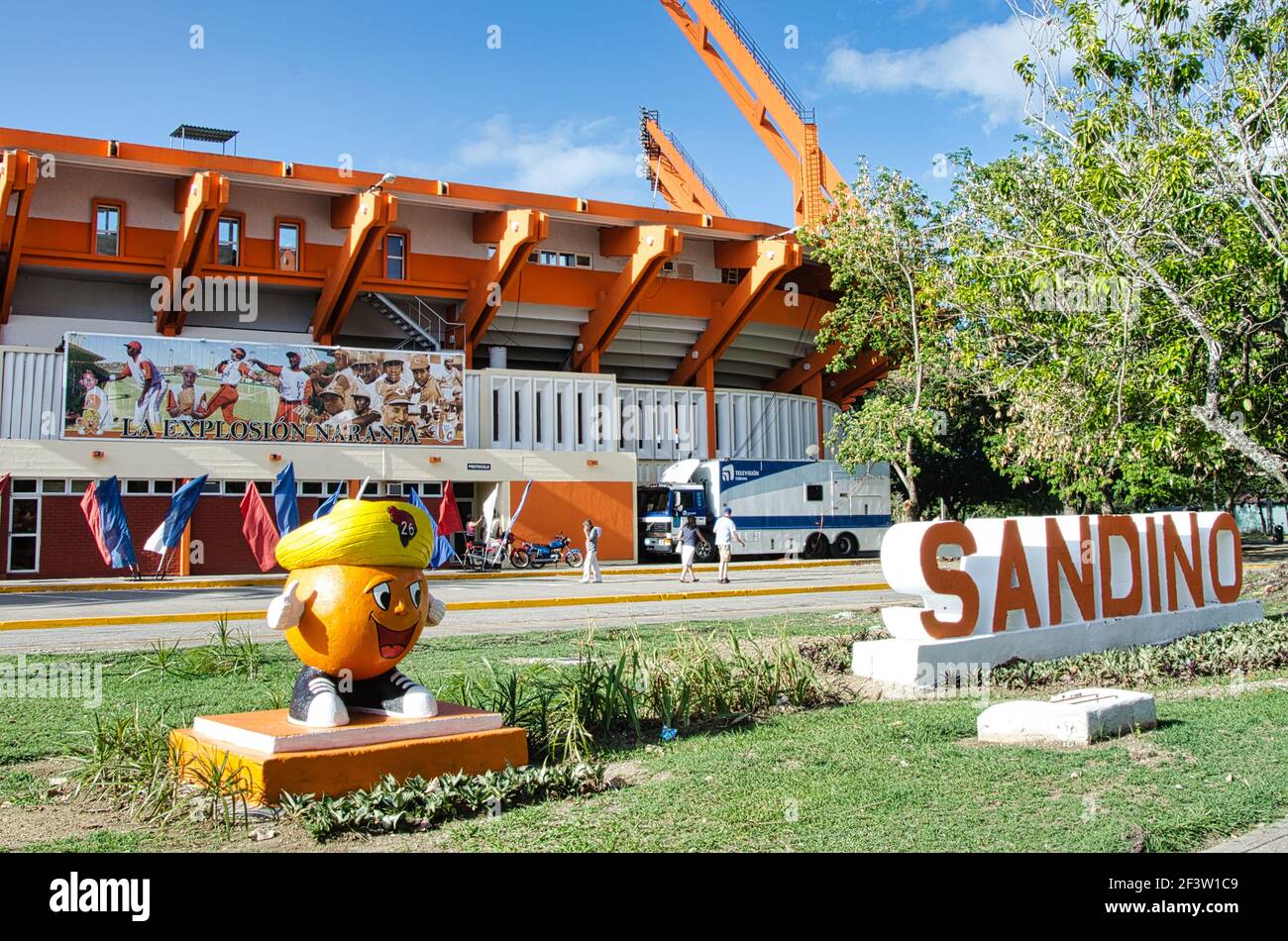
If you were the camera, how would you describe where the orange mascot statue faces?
facing the viewer and to the right of the viewer

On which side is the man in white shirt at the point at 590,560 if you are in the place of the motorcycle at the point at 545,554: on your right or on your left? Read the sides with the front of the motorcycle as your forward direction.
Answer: on your right

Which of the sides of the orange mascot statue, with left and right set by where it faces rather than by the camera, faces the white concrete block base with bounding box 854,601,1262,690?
left

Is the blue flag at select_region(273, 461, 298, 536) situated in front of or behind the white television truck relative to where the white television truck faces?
in front

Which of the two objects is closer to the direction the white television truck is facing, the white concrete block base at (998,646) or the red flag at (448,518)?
the red flag

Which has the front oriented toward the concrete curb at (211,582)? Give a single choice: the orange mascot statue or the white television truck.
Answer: the white television truck

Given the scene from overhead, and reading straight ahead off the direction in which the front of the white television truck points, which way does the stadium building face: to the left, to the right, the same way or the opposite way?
to the left

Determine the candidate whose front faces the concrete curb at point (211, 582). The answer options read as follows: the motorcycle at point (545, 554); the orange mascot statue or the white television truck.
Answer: the white television truck

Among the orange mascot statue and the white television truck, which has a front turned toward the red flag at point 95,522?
the white television truck

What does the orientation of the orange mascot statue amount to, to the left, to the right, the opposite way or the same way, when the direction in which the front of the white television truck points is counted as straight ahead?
to the left

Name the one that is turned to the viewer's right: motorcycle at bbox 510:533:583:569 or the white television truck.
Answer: the motorcycle

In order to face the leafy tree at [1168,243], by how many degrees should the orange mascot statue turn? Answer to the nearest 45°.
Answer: approximately 90° to its left

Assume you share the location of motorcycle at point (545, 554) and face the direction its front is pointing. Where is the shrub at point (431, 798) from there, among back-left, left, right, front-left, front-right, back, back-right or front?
right

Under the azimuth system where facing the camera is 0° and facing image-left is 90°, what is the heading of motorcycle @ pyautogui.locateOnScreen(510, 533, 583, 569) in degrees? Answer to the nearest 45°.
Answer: approximately 270°

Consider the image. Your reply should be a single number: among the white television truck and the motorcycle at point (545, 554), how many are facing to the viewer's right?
1
